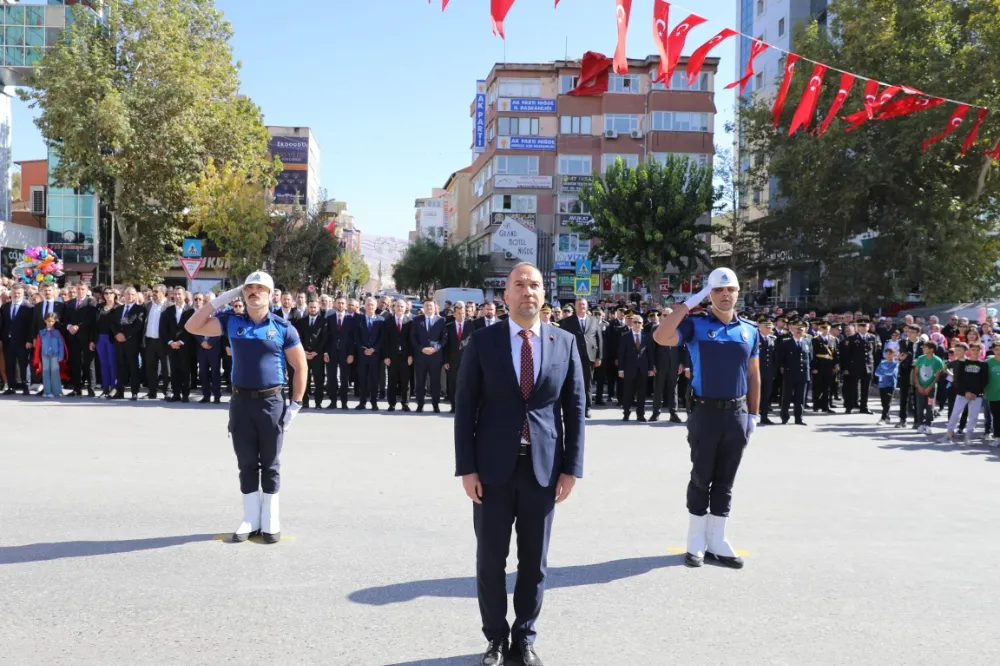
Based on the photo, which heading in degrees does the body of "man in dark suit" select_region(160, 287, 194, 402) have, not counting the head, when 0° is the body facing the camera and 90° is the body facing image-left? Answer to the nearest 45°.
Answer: approximately 0°

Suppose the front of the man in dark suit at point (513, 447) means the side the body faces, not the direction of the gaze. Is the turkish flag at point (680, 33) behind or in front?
behind

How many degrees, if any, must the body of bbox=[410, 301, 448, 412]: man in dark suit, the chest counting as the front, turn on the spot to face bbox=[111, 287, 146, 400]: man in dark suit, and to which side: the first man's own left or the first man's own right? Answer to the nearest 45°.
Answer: approximately 90° to the first man's own right

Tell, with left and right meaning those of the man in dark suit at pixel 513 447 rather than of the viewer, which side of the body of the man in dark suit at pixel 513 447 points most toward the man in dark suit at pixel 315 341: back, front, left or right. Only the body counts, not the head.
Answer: back

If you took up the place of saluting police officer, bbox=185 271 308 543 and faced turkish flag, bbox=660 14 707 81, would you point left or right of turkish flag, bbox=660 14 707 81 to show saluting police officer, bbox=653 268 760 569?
right

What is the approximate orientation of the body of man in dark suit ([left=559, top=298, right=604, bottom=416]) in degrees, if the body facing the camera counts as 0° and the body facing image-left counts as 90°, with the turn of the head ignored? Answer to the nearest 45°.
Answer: approximately 0°

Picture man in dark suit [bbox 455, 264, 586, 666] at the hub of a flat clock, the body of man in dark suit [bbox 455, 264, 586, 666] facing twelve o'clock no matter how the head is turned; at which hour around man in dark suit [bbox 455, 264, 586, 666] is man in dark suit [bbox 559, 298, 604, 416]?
man in dark suit [bbox 559, 298, 604, 416] is roughly at 6 o'clock from man in dark suit [bbox 455, 264, 586, 666].
